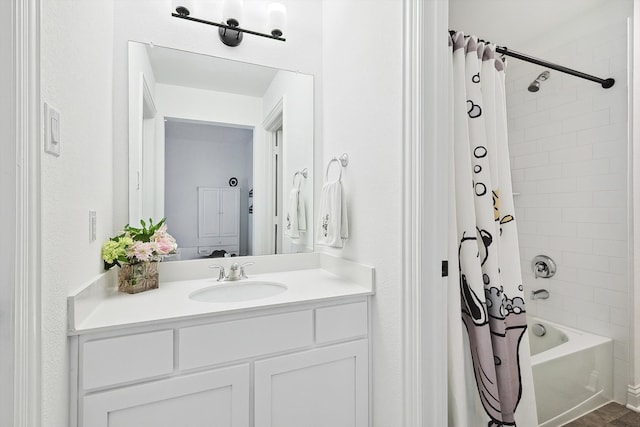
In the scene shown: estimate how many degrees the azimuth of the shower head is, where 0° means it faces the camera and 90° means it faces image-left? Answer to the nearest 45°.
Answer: approximately 45°

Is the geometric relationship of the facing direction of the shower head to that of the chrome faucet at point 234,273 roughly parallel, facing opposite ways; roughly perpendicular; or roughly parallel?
roughly perpendicular

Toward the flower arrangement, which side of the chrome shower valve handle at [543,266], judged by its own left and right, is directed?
front

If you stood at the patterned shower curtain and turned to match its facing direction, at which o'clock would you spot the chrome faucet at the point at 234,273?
The chrome faucet is roughly at 4 o'clock from the patterned shower curtain.

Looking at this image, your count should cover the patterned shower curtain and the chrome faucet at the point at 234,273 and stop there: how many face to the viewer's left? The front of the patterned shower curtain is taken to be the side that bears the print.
0

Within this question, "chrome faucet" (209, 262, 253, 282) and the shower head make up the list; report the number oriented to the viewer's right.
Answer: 0

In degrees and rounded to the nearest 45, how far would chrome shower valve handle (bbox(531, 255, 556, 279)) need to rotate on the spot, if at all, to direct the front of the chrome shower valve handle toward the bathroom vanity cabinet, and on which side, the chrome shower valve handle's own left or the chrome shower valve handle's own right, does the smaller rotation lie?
0° — it already faces it

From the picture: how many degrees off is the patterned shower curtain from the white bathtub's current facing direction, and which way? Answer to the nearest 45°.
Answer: approximately 45° to its right

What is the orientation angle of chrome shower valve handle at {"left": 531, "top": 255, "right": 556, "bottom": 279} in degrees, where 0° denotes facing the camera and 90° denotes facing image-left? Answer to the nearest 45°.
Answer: approximately 45°
